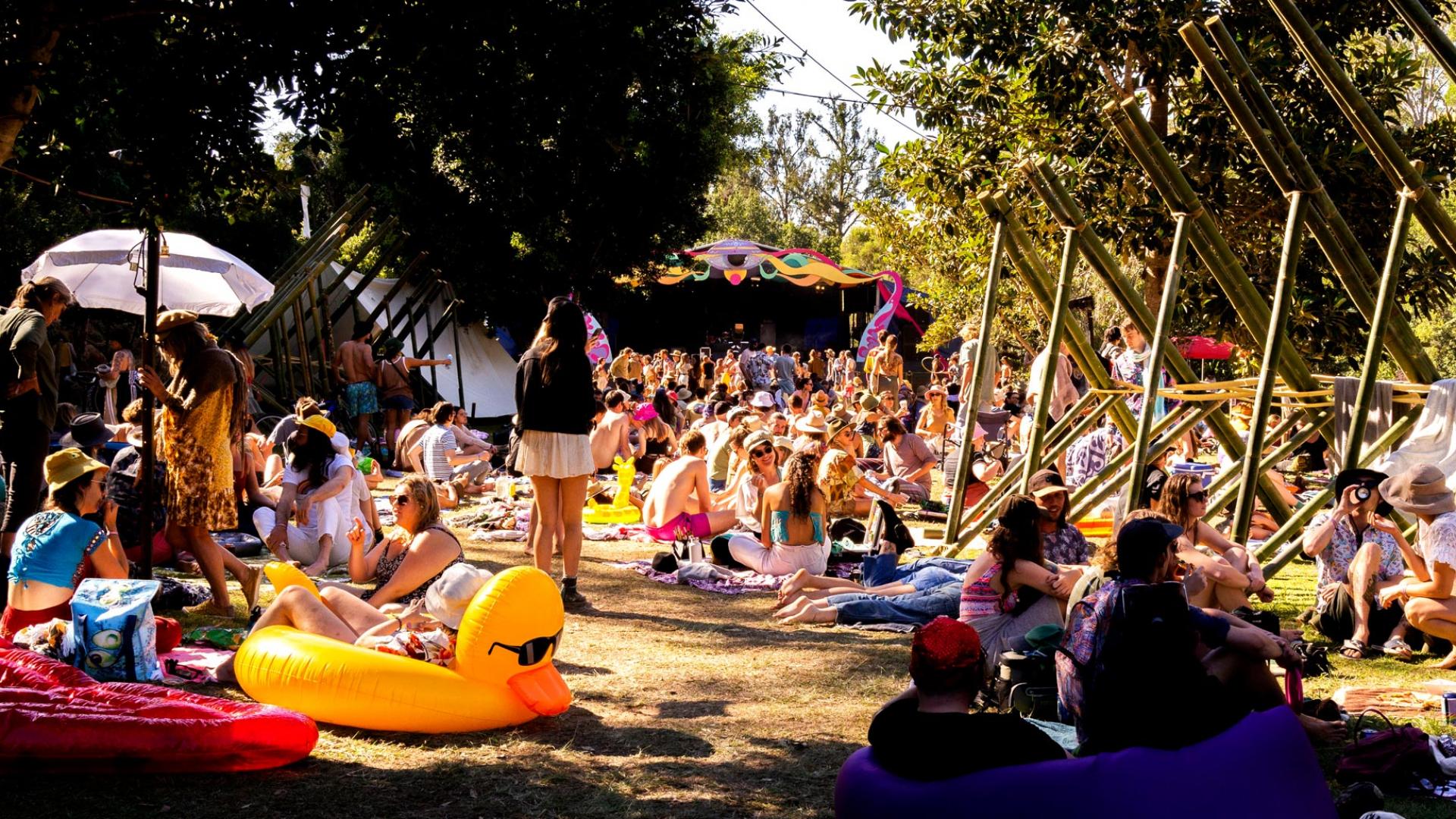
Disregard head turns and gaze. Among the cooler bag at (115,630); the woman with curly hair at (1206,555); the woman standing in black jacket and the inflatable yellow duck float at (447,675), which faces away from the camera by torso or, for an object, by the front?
the woman standing in black jacket

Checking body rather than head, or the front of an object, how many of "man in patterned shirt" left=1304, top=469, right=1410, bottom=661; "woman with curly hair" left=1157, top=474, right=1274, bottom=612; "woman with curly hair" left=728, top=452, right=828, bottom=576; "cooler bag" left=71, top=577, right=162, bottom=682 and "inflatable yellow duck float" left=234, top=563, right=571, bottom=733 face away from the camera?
1

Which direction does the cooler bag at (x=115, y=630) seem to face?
toward the camera

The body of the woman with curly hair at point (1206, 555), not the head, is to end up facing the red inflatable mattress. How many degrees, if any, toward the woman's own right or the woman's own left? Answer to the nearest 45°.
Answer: approximately 90° to the woman's own right

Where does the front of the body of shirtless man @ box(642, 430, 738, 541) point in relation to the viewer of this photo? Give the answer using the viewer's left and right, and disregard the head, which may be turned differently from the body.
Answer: facing away from the viewer and to the right of the viewer

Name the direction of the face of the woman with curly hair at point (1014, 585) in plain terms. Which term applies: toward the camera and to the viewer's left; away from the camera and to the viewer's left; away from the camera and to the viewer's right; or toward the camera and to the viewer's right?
away from the camera and to the viewer's right

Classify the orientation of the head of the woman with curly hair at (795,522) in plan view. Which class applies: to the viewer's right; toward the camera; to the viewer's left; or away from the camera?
away from the camera

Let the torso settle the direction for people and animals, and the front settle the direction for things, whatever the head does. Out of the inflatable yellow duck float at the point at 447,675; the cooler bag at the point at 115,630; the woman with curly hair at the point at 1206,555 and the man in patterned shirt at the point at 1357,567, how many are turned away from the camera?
0

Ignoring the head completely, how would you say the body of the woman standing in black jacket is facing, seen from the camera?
away from the camera

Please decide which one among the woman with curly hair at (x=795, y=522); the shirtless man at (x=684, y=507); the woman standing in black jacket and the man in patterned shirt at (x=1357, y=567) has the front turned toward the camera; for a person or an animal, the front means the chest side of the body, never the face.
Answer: the man in patterned shirt

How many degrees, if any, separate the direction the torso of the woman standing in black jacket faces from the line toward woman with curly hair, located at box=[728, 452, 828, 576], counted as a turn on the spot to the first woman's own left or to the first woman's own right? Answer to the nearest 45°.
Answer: approximately 45° to the first woman's own right

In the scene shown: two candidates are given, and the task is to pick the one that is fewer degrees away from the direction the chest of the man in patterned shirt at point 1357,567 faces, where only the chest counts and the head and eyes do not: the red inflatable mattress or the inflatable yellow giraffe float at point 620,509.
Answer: the red inflatable mattress

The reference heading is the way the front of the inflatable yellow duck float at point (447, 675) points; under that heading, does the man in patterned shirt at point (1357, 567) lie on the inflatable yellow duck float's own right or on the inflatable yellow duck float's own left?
on the inflatable yellow duck float's own left

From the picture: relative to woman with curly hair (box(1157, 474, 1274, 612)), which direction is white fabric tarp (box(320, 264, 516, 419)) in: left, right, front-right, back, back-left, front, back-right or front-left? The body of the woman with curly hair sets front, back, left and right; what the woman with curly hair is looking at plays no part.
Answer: back

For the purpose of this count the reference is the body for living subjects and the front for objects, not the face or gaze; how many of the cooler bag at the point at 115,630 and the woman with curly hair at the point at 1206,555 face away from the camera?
0

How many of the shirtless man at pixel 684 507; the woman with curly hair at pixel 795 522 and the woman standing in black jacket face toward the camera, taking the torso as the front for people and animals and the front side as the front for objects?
0

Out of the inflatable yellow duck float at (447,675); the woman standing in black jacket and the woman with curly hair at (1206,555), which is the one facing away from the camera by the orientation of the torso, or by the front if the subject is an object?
the woman standing in black jacket

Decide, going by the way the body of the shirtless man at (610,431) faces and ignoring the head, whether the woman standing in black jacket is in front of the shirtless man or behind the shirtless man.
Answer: behind
